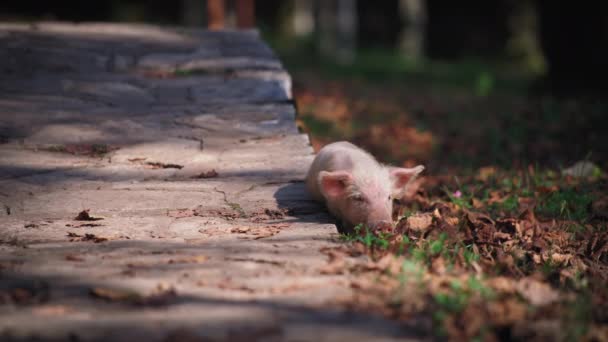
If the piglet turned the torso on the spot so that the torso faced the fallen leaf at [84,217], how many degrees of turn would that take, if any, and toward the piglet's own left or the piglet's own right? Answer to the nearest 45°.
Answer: approximately 135° to the piglet's own right

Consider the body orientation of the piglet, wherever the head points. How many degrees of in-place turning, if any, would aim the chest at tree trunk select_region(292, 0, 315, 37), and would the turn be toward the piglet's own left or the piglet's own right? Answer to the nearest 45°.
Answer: approximately 135° to the piglet's own left

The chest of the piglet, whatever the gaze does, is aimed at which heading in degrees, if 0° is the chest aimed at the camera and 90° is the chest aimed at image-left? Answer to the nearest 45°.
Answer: approximately 315°

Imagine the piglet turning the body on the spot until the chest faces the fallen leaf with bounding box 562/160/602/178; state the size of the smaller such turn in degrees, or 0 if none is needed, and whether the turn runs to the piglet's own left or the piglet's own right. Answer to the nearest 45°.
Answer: approximately 90° to the piglet's own left

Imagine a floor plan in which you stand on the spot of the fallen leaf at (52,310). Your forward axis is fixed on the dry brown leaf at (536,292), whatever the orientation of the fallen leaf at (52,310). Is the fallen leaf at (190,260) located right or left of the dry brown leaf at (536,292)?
left

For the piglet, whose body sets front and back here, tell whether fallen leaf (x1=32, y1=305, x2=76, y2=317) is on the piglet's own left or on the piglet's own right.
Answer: on the piglet's own right
